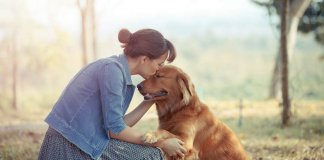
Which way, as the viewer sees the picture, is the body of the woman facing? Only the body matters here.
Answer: to the viewer's right

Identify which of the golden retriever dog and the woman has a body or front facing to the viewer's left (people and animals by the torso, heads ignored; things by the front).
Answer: the golden retriever dog

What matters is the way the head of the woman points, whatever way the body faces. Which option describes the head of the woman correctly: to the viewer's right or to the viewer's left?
to the viewer's right

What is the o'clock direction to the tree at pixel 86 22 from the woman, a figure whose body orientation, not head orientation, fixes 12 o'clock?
The tree is roughly at 9 o'clock from the woman.

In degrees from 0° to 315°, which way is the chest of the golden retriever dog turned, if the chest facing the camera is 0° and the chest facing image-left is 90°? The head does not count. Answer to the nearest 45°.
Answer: approximately 90°

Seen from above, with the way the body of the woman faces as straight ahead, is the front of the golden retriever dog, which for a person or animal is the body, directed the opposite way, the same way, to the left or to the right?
the opposite way

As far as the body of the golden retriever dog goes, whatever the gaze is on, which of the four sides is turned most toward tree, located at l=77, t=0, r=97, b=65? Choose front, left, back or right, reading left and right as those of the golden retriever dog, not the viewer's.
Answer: right

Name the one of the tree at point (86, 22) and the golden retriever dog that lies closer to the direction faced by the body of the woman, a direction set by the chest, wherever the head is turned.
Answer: the golden retriever dog

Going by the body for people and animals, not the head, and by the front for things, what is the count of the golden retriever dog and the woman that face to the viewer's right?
1
